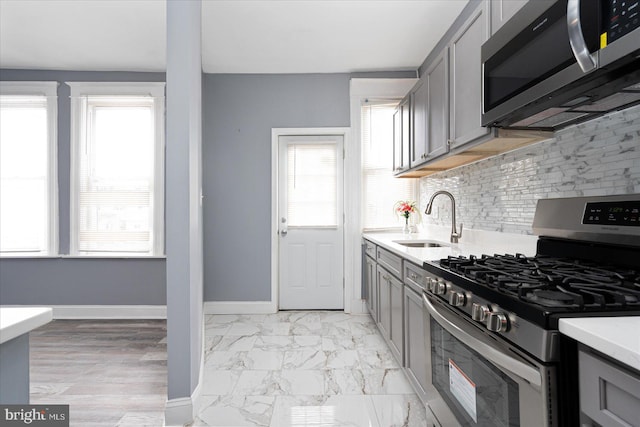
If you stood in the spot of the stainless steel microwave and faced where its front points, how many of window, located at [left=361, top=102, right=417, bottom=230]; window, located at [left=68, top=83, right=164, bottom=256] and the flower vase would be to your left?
0

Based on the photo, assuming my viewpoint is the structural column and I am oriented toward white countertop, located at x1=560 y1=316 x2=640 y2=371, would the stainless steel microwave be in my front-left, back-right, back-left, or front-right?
front-left

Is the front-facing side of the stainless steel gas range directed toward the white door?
no

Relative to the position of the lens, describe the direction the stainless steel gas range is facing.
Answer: facing the viewer and to the left of the viewer

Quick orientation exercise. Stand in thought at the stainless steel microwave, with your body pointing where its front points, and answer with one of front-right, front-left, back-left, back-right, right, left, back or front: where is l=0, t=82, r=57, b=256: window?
front-right

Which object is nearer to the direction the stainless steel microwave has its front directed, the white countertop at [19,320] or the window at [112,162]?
the white countertop

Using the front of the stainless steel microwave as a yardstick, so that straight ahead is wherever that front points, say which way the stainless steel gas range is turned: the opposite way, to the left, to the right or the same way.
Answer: the same way

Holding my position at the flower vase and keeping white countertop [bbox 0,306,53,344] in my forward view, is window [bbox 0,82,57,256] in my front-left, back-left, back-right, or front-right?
front-right

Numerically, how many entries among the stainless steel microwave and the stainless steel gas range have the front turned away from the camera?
0

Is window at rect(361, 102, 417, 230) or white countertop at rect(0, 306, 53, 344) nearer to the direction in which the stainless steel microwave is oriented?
the white countertop

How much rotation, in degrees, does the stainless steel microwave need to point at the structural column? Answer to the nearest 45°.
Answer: approximately 45° to its right

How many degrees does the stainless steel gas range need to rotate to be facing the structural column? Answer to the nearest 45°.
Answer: approximately 45° to its right

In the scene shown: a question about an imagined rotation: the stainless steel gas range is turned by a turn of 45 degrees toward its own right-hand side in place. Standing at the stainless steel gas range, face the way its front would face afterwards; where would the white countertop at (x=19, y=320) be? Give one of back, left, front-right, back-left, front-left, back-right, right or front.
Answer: front-left

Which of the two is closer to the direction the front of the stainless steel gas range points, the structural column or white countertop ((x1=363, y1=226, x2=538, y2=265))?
the structural column

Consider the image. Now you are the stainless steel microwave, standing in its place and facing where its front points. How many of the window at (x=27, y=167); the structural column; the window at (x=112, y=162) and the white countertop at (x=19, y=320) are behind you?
0

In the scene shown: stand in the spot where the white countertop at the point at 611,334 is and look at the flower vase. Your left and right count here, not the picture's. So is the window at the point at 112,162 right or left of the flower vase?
left

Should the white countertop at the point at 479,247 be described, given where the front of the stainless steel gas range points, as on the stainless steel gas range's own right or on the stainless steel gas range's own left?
on the stainless steel gas range's own right
